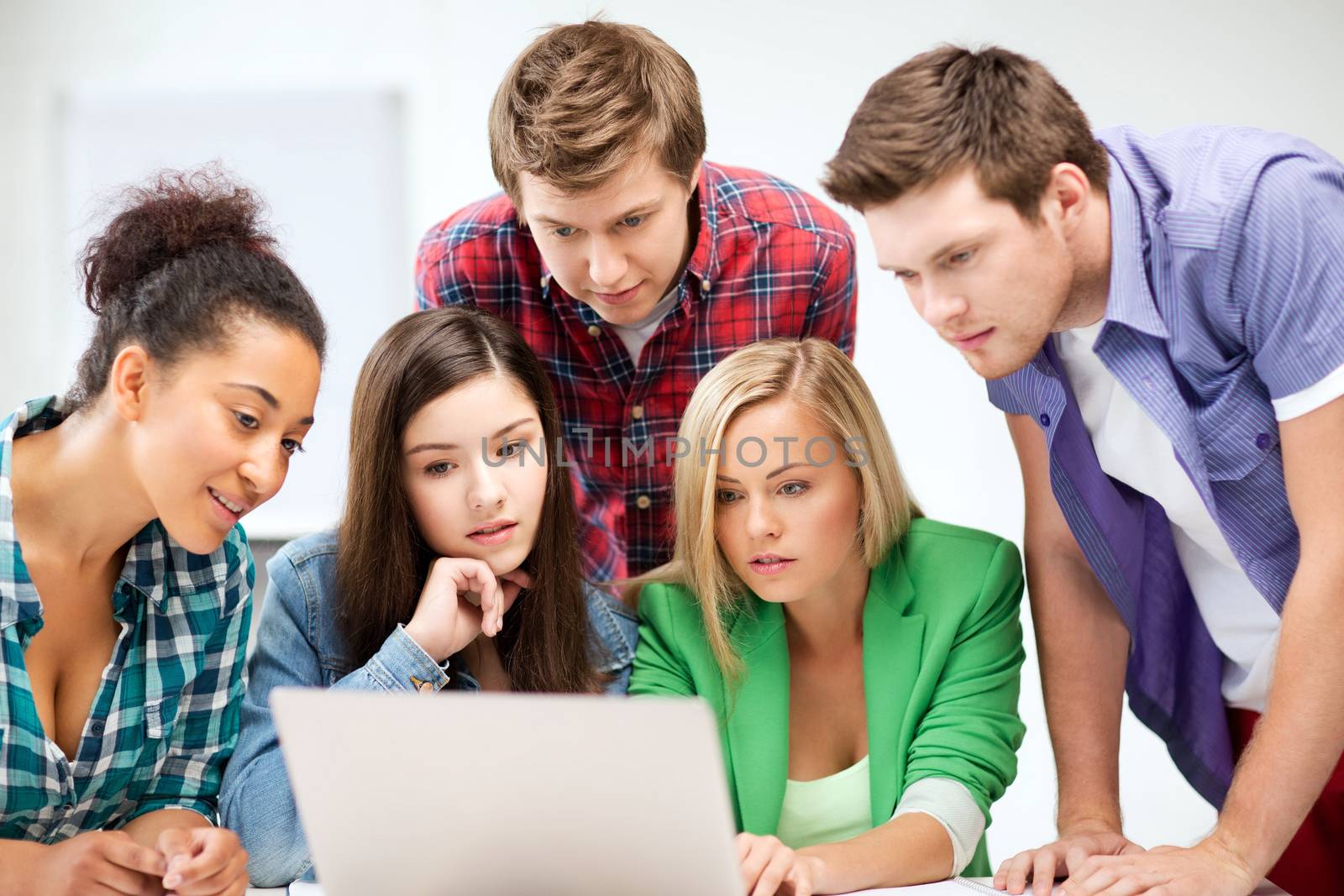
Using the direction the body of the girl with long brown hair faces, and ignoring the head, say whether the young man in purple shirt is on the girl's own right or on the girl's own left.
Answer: on the girl's own left

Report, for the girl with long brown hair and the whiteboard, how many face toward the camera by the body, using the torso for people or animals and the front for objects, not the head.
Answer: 2

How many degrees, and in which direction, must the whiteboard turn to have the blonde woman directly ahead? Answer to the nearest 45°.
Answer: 0° — it already faces them

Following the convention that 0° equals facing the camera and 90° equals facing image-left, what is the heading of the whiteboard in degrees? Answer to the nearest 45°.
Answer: approximately 0°

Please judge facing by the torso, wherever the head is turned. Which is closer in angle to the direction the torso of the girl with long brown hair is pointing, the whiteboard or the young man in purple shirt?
the young man in purple shirt

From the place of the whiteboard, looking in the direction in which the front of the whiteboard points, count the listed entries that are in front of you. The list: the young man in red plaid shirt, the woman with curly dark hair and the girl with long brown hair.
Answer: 3

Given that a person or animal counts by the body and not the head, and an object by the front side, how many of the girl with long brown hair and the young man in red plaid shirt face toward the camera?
2

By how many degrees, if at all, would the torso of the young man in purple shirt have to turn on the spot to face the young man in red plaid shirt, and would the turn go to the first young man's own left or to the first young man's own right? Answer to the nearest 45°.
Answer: approximately 90° to the first young man's own right
